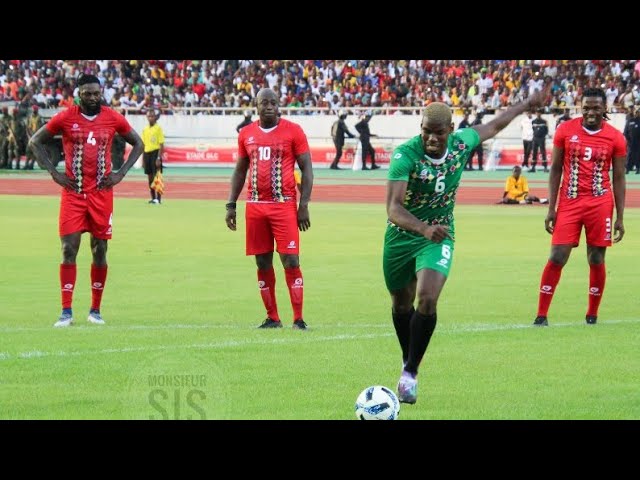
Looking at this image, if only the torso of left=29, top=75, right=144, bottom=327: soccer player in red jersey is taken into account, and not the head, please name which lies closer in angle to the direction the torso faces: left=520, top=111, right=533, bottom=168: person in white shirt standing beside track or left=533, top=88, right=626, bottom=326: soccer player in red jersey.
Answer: the soccer player in red jersey

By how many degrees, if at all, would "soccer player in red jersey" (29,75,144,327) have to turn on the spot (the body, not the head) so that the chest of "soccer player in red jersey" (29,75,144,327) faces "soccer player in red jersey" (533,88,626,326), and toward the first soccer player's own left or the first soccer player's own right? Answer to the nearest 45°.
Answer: approximately 90° to the first soccer player's own left

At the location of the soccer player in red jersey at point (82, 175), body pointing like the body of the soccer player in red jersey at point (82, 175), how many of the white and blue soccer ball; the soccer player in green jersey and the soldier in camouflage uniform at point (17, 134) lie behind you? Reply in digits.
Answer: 1

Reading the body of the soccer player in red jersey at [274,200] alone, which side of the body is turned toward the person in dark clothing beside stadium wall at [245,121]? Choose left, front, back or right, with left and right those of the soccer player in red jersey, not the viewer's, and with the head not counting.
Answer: back

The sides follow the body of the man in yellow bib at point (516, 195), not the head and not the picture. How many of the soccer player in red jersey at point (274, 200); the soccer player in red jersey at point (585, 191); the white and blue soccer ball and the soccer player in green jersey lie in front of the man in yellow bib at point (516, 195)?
4

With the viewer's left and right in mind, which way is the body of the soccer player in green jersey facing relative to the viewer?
facing the viewer

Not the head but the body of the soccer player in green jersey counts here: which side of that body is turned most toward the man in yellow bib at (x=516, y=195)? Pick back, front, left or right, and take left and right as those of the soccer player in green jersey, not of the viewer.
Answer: back
